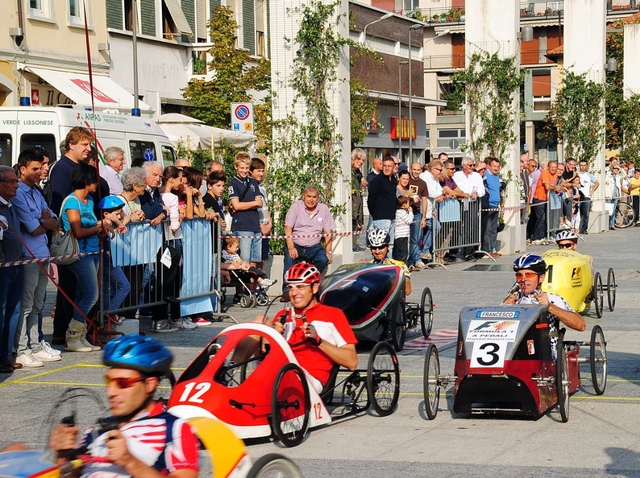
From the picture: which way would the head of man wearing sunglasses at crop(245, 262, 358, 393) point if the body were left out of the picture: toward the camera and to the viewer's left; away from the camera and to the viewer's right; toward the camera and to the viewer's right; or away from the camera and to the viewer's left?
toward the camera and to the viewer's left

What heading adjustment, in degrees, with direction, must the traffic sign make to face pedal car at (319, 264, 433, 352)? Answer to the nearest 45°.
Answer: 0° — it already faces it

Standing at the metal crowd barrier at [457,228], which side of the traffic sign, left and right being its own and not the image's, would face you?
left

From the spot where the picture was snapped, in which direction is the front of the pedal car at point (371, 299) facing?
facing the viewer and to the left of the viewer

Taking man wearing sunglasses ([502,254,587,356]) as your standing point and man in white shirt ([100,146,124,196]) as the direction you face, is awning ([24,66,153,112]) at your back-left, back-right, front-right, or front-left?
front-right

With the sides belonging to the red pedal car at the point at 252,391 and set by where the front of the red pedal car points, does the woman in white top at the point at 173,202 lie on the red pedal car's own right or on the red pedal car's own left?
on the red pedal car's own right

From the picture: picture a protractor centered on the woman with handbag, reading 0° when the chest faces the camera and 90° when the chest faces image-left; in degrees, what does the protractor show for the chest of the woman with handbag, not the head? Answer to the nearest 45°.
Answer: approximately 270°

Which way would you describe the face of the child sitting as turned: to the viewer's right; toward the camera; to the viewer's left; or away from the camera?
to the viewer's right

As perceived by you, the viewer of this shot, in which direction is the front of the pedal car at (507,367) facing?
facing the viewer

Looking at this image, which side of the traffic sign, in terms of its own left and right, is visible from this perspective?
front
